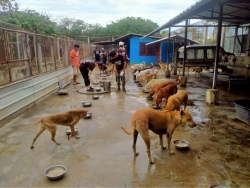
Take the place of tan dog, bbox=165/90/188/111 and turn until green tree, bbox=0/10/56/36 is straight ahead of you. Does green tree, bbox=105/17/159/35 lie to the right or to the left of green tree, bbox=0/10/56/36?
right

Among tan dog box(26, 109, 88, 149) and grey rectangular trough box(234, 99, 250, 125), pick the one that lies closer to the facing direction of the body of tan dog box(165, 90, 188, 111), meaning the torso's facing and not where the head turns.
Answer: the tan dog

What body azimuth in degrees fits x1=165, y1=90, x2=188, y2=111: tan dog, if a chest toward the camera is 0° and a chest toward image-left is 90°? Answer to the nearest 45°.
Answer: approximately 45°

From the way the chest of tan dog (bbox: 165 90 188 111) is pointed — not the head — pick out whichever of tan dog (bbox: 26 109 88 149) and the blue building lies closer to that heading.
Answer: the tan dog

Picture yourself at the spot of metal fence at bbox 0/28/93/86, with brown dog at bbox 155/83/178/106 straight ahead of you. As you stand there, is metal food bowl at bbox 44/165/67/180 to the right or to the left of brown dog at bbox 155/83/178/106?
right

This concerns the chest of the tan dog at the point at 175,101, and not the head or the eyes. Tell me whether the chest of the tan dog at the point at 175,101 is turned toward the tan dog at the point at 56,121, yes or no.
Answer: yes

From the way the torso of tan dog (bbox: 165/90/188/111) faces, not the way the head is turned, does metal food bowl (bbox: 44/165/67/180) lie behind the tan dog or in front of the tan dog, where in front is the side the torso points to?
in front

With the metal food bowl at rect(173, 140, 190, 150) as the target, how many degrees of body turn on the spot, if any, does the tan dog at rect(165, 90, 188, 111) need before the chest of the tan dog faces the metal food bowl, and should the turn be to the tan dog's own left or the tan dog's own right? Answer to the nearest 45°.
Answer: approximately 45° to the tan dog's own left

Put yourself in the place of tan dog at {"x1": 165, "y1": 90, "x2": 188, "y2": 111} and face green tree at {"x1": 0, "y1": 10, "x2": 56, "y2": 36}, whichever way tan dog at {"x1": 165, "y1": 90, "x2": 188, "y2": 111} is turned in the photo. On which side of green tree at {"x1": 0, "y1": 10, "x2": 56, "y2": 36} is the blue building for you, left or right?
right

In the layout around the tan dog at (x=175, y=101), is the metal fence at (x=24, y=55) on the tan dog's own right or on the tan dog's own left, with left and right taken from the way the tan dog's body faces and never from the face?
on the tan dog's own right

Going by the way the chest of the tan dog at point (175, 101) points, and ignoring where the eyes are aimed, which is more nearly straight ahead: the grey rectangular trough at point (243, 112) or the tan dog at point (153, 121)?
the tan dog
